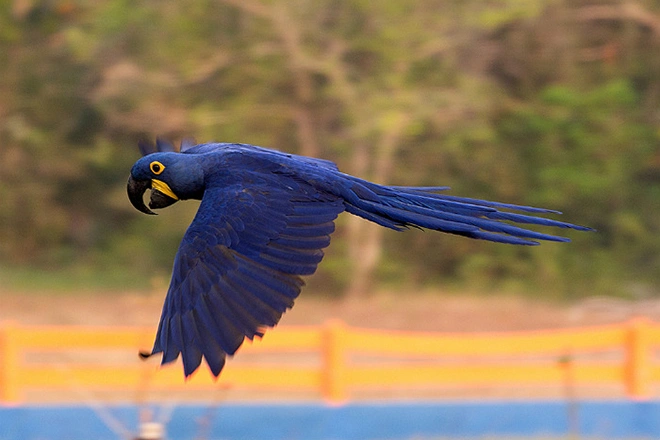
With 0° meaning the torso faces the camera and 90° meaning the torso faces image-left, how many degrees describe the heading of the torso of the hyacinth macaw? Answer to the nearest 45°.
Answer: approximately 90°

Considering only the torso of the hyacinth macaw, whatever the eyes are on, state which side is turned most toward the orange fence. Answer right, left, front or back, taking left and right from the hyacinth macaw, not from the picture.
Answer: right
